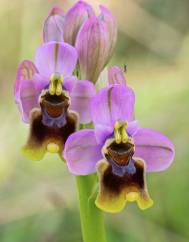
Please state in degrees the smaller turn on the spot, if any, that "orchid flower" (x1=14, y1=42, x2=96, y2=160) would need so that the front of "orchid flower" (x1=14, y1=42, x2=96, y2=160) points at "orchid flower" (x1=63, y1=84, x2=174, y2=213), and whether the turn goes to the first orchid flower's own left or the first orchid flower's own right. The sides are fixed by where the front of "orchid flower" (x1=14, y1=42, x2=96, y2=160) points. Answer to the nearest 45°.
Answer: approximately 45° to the first orchid flower's own left

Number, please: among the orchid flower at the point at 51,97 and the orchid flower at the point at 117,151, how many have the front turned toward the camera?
2

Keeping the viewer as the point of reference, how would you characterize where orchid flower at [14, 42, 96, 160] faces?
facing the viewer

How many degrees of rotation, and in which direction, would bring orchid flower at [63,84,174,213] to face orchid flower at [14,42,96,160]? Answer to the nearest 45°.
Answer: approximately 90° to its right

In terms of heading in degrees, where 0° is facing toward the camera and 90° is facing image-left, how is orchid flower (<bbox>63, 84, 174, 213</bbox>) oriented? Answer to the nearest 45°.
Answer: approximately 0°
